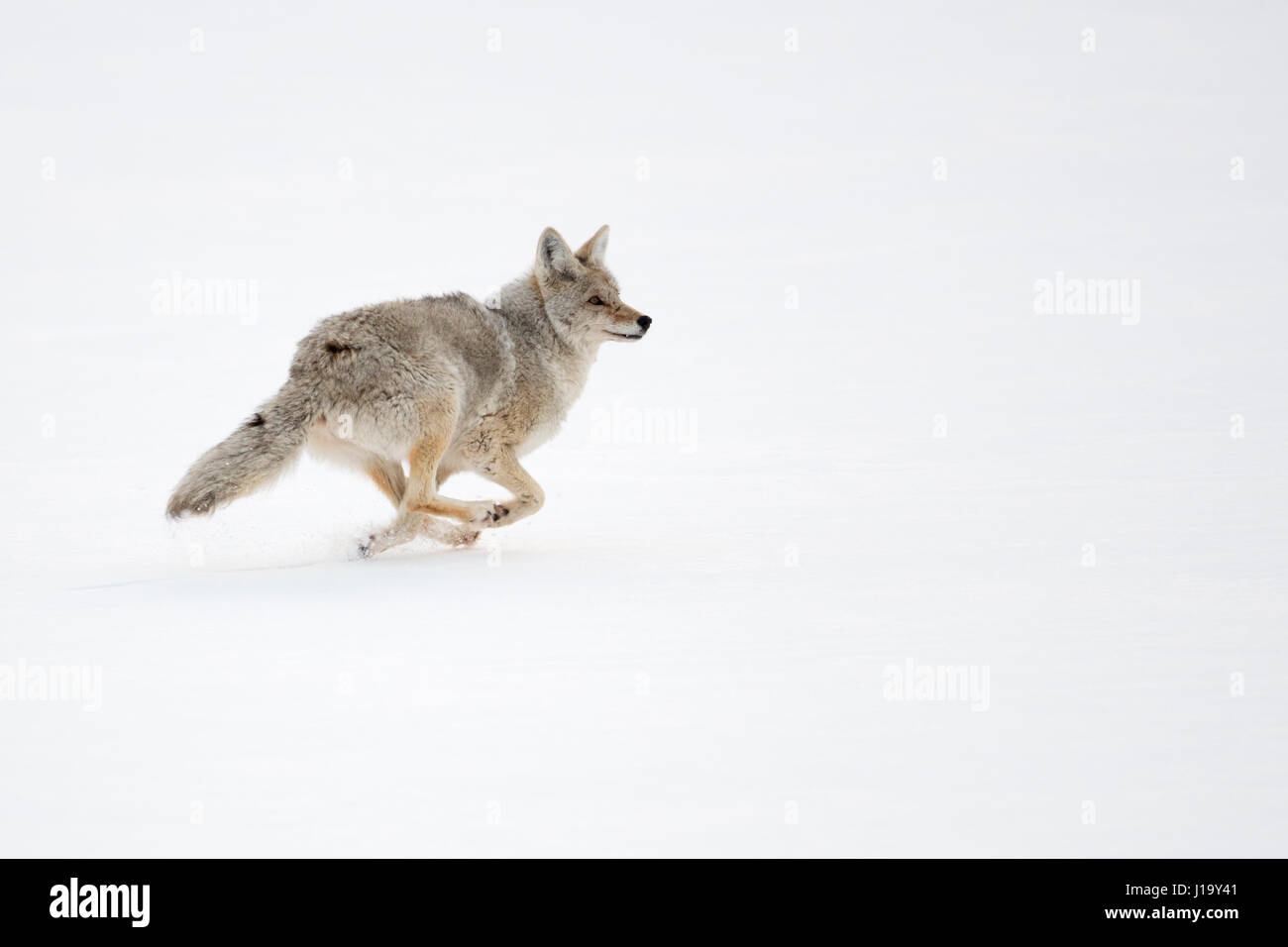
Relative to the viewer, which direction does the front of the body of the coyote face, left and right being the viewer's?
facing to the right of the viewer
